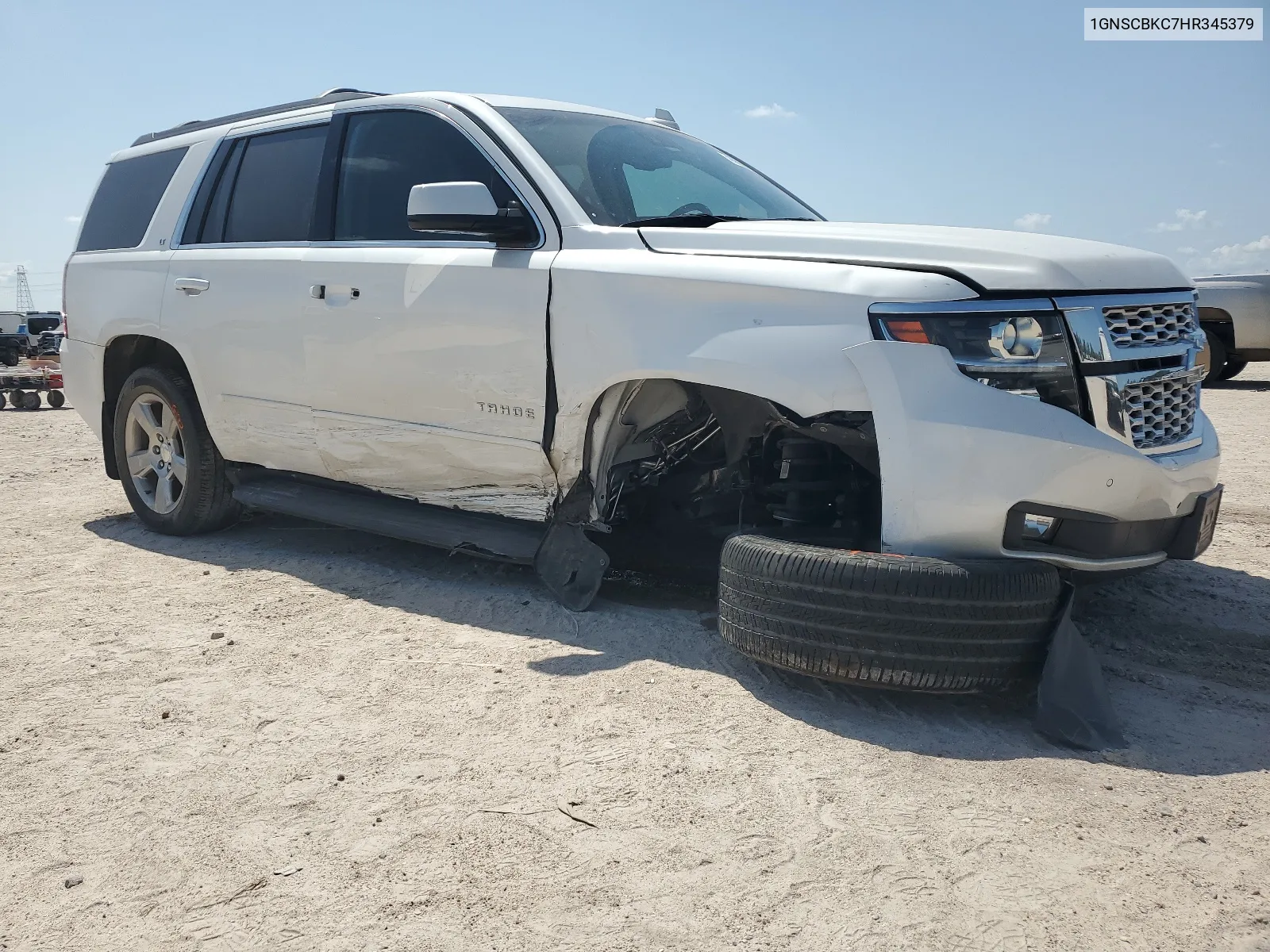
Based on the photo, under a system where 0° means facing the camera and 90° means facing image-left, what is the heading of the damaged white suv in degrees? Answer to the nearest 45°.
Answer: approximately 315°

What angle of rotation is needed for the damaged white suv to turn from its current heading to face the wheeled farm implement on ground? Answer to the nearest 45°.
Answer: approximately 180°

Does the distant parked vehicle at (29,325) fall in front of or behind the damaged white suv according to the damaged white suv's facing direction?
behind

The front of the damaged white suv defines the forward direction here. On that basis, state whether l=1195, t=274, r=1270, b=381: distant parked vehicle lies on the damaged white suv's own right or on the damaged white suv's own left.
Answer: on the damaged white suv's own left
